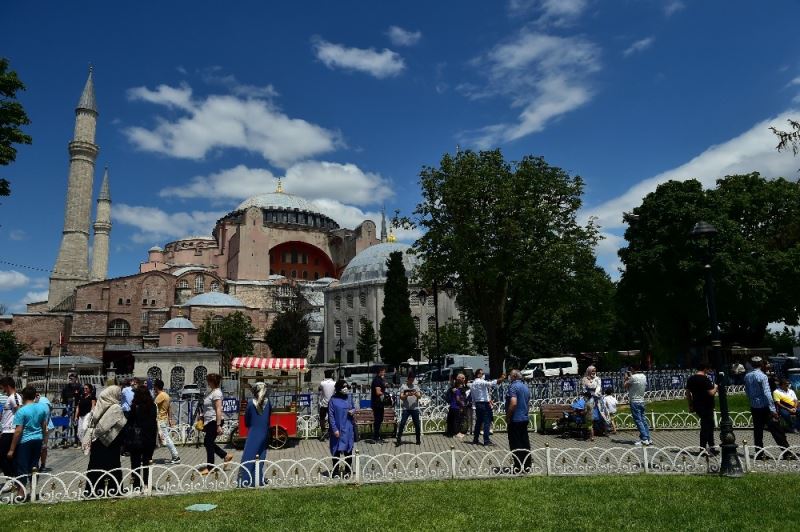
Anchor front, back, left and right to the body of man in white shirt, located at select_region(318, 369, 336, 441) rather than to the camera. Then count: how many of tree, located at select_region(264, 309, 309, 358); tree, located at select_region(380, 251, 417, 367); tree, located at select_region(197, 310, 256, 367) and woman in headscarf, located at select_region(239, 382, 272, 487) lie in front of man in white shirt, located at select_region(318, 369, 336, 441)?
3

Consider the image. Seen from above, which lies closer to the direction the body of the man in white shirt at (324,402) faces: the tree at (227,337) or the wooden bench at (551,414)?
the tree

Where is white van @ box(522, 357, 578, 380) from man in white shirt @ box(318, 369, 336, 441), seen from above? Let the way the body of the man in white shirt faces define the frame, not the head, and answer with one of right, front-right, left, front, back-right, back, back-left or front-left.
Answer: front-right

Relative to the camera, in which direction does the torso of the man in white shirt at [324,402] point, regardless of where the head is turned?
away from the camera

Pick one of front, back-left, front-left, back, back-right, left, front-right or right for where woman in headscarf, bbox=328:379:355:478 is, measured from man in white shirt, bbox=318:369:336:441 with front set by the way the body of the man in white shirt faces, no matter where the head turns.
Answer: back

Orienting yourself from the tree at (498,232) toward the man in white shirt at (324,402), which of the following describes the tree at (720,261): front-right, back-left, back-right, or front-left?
back-left

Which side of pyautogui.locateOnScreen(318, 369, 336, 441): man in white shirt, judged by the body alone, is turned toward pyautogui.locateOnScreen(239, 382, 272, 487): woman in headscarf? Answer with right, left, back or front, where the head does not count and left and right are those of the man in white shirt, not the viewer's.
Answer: back

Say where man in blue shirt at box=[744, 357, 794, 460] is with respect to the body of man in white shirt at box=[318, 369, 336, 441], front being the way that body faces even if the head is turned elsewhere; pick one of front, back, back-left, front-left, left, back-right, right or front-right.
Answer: back-right

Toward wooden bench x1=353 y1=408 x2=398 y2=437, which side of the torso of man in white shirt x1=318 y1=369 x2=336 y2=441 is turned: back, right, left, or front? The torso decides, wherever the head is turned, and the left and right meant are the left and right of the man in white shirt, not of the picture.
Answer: right

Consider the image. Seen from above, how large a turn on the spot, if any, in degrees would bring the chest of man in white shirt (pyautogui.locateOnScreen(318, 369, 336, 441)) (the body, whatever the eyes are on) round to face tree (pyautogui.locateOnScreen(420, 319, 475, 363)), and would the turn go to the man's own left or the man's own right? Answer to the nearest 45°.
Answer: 0° — they already face it

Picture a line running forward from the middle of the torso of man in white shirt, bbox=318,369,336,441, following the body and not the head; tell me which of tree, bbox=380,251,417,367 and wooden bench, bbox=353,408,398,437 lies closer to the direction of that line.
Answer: the tree
